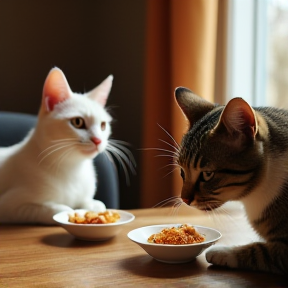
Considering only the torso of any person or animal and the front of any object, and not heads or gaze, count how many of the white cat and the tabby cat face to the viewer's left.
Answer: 1

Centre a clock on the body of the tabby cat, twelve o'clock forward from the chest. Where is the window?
The window is roughly at 3 o'clock from the tabby cat.

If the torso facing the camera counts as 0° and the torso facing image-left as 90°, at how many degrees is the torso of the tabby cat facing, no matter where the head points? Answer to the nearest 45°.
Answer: approximately 90°

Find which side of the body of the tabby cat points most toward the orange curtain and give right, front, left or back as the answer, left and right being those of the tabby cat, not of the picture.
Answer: right
